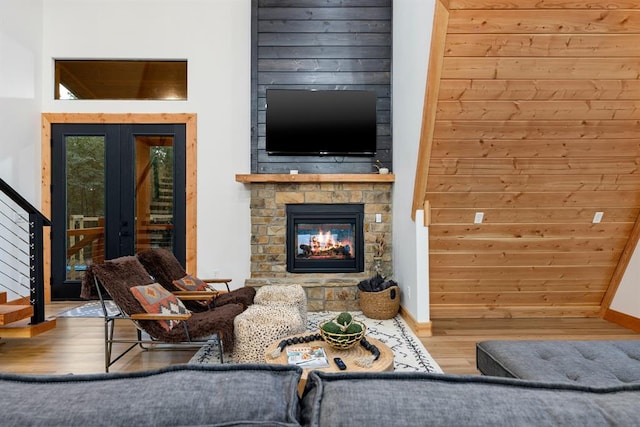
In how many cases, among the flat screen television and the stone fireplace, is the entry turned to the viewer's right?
0

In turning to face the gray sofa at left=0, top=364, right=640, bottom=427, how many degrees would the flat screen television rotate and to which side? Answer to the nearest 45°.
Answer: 0° — it already faces it

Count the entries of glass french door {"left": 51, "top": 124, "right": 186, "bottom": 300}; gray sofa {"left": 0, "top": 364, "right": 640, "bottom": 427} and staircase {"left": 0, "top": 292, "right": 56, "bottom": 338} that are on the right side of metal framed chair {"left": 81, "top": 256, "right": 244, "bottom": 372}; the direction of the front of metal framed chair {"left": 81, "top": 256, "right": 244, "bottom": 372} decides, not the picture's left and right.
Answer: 1

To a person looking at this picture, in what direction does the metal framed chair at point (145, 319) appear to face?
facing to the right of the viewer

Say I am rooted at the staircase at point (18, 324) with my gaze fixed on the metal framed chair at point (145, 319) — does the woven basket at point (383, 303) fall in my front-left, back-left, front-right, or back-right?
front-left

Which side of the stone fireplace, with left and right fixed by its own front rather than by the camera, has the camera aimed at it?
front

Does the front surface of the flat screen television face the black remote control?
yes

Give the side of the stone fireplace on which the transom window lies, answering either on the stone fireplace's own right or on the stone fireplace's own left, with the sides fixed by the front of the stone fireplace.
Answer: on the stone fireplace's own right

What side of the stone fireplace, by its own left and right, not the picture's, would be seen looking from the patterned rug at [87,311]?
right

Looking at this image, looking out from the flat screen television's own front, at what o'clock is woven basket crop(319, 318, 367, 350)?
The woven basket is roughly at 12 o'clock from the flat screen television.

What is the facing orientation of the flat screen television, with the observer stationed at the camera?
facing the viewer

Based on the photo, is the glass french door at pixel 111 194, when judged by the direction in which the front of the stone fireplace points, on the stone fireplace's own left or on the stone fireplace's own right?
on the stone fireplace's own right

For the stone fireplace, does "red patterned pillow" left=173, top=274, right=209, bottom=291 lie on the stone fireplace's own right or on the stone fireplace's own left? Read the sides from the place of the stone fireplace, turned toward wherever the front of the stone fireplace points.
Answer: on the stone fireplace's own right
